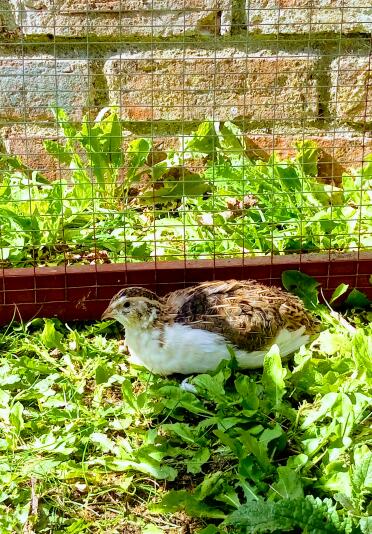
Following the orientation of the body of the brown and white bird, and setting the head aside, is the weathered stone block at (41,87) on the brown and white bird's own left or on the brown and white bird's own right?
on the brown and white bird's own right

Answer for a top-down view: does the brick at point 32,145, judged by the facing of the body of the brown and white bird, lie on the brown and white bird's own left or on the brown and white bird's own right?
on the brown and white bird's own right

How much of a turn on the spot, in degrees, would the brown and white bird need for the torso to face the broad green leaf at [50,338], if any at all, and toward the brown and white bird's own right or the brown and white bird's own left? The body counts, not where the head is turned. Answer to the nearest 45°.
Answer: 0° — it already faces it

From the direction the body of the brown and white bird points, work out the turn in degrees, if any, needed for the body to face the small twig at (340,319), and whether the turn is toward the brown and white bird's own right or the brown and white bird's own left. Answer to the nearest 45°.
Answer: approximately 135° to the brown and white bird's own right

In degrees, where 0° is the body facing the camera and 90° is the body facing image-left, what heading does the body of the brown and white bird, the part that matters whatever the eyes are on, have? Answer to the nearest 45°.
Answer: approximately 90°
